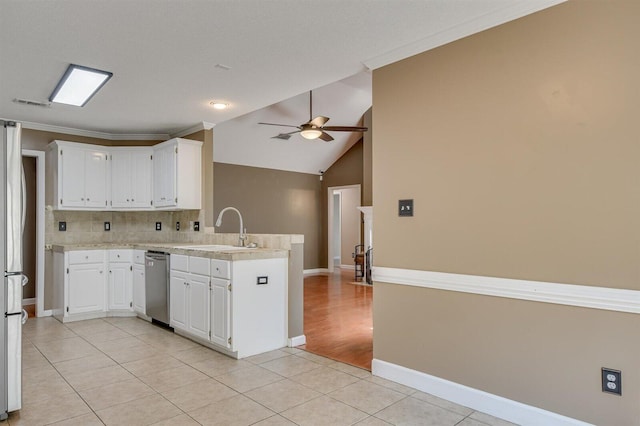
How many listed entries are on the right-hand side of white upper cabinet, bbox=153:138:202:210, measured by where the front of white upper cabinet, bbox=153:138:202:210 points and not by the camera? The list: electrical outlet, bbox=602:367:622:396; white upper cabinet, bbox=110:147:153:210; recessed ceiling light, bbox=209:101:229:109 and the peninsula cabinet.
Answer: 1

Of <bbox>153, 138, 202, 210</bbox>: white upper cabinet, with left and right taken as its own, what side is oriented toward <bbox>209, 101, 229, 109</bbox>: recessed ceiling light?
left

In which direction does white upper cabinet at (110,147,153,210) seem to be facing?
toward the camera

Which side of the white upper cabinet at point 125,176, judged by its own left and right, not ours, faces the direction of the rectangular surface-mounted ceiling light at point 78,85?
front

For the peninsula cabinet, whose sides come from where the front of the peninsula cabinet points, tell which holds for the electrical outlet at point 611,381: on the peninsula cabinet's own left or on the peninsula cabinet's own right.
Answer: on the peninsula cabinet's own left

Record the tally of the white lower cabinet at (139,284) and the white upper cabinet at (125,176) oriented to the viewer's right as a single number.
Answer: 0

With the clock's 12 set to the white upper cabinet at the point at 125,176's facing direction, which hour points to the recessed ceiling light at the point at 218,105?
The recessed ceiling light is roughly at 11 o'clock from the white upper cabinet.

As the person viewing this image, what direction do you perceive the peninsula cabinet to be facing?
facing the viewer and to the left of the viewer

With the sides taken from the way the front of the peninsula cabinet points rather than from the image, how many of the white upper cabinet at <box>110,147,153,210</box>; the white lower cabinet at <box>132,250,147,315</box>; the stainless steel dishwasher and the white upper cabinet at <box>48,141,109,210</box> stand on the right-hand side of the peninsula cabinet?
4

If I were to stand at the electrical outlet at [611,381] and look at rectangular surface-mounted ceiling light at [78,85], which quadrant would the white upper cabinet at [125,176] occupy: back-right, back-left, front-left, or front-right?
front-right

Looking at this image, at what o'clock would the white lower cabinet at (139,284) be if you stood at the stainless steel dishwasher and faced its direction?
The white lower cabinet is roughly at 4 o'clock from the stainless steel dishwasher.
